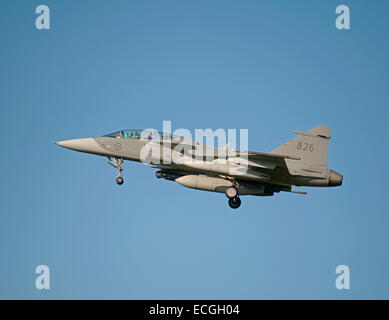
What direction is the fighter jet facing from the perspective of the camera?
to the viewer's left
